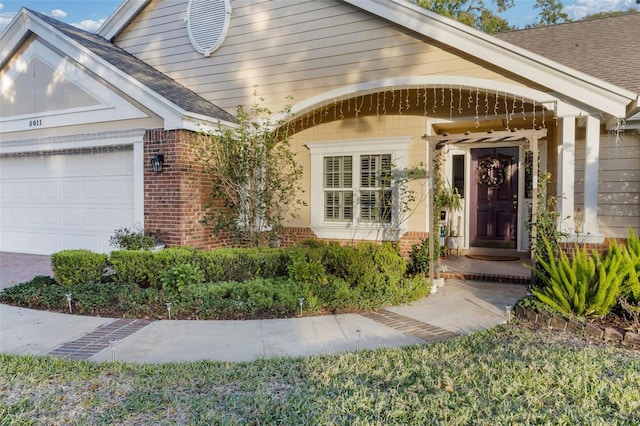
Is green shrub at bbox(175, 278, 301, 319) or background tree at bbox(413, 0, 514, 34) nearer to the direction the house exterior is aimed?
the green shrub

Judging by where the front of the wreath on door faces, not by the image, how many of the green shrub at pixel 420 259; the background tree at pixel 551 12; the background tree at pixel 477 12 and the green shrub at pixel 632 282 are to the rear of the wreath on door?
2

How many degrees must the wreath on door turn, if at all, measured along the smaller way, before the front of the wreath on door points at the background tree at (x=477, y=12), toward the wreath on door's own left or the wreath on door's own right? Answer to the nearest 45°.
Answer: approximately 180°

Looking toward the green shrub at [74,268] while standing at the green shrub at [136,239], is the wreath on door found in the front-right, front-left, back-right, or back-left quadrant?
back-left

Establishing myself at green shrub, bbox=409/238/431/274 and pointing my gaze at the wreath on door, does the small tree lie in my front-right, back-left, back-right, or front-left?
back-left

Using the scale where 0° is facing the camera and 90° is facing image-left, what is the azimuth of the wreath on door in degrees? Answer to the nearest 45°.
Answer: approximately 0°

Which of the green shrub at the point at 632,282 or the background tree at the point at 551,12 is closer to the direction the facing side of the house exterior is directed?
the green shrub

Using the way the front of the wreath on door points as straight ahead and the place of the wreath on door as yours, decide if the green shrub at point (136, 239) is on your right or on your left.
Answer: on your right

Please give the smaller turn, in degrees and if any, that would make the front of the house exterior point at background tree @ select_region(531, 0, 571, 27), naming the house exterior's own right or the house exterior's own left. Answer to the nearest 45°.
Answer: approximately 135° to the house exterior's own left

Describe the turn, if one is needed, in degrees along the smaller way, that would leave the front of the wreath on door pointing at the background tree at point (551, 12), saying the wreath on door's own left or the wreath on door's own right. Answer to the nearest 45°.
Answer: approximately 180°

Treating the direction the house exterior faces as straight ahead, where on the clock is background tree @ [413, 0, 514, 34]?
The background tree is roughly at 7 o'clock from the house exterior.
